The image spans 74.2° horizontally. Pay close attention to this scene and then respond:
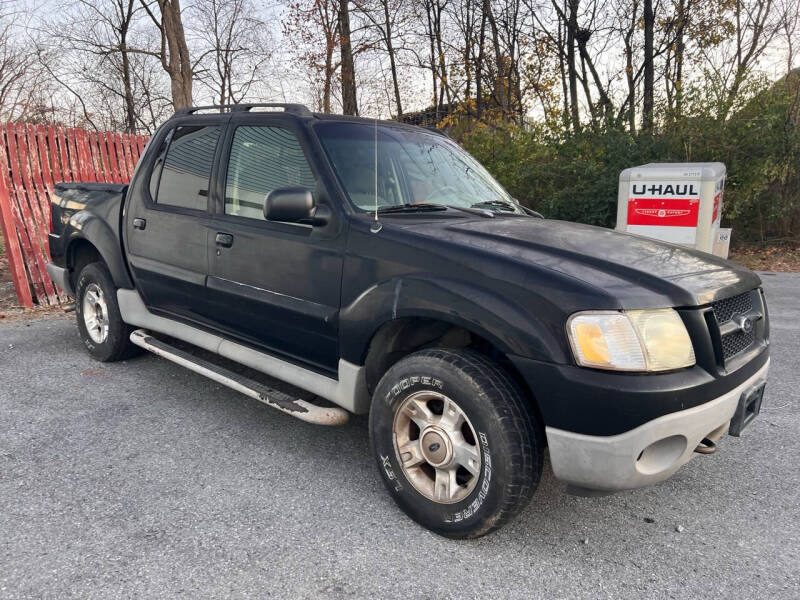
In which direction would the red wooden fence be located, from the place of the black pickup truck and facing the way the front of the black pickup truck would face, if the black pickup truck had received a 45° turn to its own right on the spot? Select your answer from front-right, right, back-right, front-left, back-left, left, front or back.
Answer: back-right

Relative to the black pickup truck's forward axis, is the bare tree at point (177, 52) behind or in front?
behind

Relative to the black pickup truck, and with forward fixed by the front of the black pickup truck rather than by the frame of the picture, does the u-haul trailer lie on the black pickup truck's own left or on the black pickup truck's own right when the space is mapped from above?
on the black pickup truck's own left

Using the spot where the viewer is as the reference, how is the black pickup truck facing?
facing the viewer and to the right of the viewer
